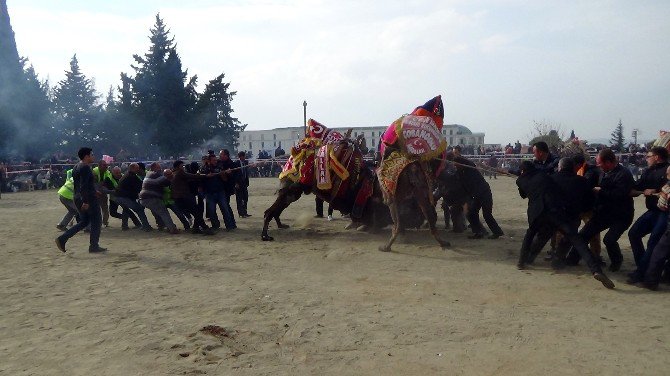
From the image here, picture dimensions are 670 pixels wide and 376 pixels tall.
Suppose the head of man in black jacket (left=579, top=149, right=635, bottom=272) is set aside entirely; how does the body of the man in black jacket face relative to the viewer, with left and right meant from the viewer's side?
facing to the left of the viewer

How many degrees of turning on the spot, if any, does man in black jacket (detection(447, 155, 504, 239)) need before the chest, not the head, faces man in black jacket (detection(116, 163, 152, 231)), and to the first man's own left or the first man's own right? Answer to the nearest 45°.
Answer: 0° — they already face them

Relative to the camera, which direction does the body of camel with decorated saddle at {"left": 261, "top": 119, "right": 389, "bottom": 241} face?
to the viewer's right

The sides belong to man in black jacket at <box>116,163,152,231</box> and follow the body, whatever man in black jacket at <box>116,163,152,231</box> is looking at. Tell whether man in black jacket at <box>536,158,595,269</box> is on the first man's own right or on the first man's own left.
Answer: on the first man's own right

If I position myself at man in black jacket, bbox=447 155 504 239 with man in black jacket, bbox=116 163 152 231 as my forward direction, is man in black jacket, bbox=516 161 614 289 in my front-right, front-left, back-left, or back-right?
back-left

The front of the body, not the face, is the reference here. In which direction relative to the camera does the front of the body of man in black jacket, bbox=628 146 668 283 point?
to the viewer's left
